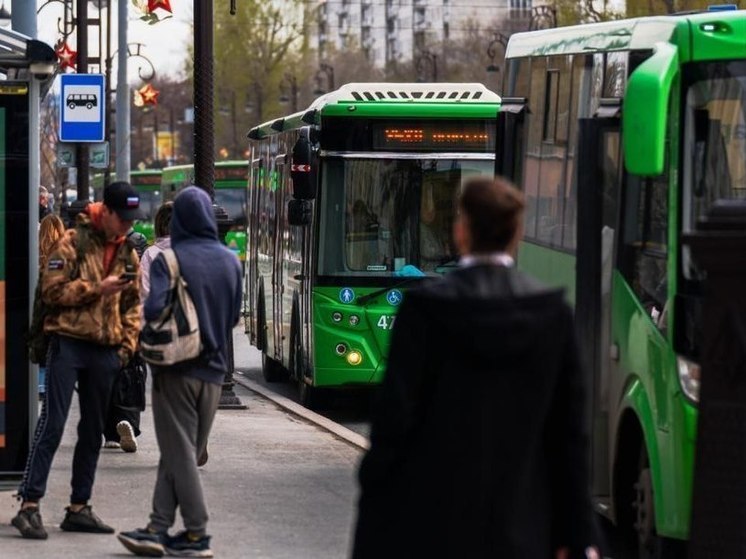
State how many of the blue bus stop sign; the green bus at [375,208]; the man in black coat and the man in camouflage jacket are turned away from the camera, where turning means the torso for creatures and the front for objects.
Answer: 1

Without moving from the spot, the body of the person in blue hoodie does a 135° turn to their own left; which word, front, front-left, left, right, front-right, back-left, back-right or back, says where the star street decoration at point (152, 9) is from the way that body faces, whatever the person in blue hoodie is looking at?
back

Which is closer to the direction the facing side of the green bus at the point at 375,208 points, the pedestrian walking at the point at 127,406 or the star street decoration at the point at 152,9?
the pedestrian walking

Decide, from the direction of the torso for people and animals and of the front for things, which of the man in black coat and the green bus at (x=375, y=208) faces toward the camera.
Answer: the green bus

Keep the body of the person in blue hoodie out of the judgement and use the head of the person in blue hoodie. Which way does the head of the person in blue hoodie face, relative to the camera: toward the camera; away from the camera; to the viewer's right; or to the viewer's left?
away from the camera

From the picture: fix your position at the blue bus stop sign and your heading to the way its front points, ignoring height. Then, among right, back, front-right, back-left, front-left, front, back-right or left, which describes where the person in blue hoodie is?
front

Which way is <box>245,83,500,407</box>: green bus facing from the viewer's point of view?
toward the camera

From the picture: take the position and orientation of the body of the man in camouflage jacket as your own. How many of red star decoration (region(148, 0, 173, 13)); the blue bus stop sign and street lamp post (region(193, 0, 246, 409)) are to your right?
0

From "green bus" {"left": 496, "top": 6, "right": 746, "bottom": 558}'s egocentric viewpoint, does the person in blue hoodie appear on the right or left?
on its right

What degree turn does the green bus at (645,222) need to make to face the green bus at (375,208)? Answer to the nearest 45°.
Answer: approximately 135° to its left

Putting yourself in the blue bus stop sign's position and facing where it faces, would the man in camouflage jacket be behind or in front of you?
in front

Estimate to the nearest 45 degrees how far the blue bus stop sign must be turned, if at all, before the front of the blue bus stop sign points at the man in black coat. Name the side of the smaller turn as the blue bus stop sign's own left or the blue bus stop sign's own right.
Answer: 0° — it already faces them

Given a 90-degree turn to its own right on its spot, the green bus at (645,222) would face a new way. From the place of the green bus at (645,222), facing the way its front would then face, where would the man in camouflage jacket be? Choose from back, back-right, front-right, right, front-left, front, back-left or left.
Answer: front-right

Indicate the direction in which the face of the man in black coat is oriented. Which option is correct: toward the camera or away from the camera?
away from the camera

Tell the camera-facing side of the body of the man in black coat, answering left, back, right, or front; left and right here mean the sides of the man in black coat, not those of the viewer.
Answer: back

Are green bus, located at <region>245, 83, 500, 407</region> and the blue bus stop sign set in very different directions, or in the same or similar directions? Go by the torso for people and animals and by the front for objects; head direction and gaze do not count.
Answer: same or similar directions

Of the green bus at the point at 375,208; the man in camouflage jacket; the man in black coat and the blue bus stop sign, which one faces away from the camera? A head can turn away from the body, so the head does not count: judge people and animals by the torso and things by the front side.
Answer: the man in black coat

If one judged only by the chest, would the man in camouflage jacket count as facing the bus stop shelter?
no

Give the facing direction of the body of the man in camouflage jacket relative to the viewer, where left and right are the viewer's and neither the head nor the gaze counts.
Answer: facing the viewer and to the right of the viewer
